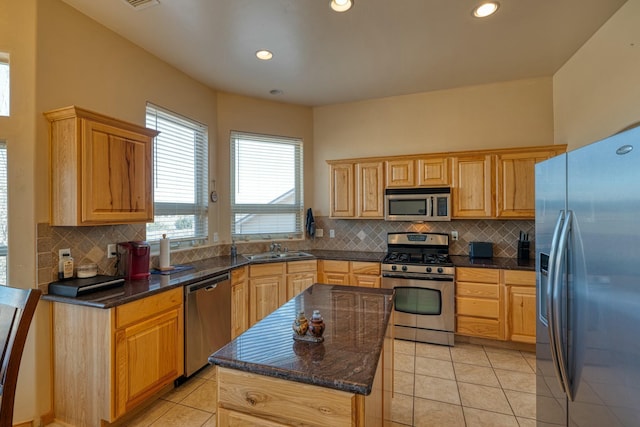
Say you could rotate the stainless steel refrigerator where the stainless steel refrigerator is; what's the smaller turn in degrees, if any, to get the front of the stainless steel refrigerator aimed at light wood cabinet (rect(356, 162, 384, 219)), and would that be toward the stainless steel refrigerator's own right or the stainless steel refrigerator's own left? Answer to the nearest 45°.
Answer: approximately 90° to the stainless steel refrigerator's own right

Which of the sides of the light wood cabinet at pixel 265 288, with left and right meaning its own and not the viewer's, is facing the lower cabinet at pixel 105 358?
right

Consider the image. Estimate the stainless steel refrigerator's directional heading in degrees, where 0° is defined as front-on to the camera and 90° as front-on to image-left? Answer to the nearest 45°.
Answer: approximately 45°

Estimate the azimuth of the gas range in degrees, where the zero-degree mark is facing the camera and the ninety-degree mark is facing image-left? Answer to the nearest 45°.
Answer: approximately 0°

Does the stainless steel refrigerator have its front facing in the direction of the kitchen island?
yes

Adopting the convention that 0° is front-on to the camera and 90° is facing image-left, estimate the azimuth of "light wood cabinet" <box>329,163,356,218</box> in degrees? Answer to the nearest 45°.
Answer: approximately 0°

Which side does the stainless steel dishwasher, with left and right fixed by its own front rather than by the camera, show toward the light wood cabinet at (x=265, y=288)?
left

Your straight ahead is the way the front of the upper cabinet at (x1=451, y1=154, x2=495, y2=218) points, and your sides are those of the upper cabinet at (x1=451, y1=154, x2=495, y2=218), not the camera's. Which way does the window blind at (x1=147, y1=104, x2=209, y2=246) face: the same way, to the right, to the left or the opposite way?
to the left
